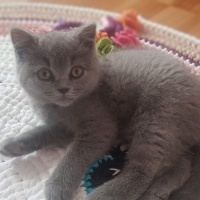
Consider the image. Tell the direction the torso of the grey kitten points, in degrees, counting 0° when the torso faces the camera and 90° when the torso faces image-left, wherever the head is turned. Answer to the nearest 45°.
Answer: approximately 45°
